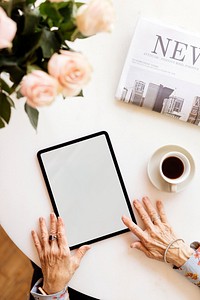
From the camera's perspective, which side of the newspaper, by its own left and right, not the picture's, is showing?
front
